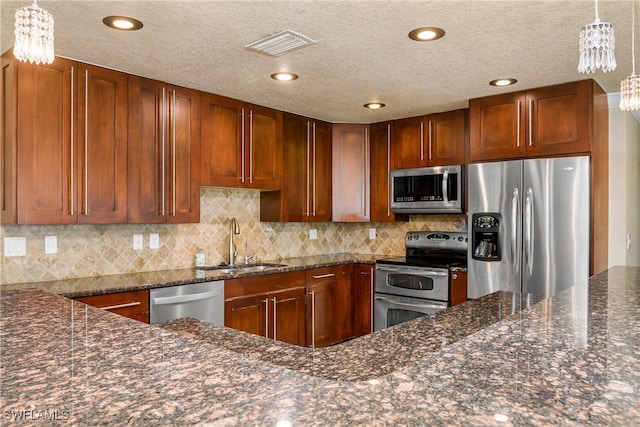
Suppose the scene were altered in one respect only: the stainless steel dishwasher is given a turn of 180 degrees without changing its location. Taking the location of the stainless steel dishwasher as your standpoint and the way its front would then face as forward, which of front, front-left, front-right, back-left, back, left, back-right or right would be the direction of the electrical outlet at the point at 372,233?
right

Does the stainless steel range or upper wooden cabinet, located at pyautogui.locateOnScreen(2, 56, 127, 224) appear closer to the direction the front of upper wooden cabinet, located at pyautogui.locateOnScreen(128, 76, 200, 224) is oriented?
the stainless steel range

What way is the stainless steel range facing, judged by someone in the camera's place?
facing the viewer and to the left of the viewer

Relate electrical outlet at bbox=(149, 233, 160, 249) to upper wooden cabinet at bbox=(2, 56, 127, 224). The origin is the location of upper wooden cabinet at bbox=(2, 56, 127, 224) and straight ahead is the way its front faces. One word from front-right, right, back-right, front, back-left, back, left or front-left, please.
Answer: left

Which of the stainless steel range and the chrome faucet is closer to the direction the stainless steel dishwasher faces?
the stainless steel range

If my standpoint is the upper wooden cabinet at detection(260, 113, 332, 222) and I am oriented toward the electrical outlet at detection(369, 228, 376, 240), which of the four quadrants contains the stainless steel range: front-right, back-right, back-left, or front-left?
front-right

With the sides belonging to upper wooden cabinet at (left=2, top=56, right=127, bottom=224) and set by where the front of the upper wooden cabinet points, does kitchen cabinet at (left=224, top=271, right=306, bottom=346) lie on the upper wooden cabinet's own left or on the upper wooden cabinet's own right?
on the upper wooden cabinet's own left

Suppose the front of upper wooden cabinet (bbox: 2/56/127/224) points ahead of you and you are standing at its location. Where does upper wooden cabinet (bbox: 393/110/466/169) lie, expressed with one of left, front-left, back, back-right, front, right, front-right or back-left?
front-left

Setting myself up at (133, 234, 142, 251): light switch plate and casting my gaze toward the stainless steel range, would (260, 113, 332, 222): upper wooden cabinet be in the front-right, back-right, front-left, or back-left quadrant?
front-left

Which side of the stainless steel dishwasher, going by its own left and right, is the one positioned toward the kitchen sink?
left

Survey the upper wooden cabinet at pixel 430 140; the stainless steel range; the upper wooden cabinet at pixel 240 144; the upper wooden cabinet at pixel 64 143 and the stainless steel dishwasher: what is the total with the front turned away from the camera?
0

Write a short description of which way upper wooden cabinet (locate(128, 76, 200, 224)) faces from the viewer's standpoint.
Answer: facing the viewer and to the right of the viewer

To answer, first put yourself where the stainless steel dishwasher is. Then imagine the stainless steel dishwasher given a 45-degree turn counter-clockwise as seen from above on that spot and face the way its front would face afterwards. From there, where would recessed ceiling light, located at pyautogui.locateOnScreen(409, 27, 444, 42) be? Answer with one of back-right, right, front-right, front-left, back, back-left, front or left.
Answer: front-right

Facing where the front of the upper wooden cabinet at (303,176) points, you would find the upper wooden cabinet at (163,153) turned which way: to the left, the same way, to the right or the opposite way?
the same way
